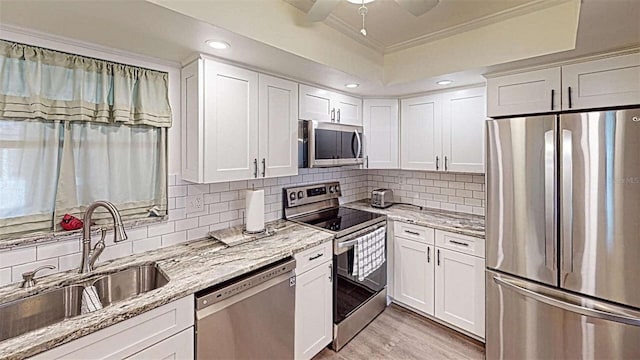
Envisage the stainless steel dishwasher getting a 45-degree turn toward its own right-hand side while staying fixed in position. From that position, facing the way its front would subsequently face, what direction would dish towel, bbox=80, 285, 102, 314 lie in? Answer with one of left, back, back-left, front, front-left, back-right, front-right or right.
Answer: right

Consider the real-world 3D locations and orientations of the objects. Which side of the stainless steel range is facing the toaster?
left

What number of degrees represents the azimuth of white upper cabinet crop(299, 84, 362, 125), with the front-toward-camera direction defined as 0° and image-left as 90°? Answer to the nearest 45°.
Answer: approximately 315°

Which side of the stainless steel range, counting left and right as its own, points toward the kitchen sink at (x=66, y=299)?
right
